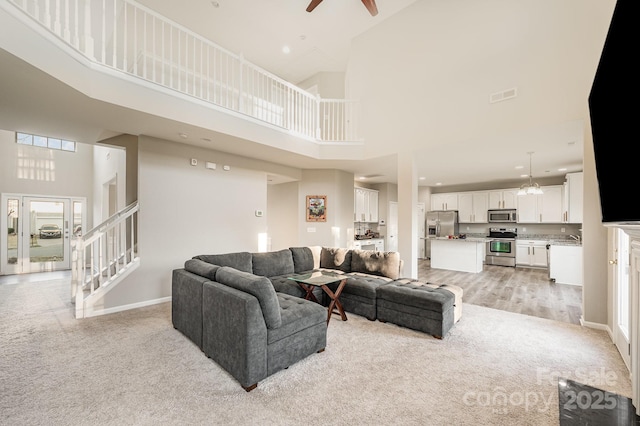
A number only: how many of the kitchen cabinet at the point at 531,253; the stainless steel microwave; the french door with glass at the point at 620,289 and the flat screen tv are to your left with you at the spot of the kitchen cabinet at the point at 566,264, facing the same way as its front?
2

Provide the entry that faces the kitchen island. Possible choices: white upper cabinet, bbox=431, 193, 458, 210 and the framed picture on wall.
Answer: the white upper cabinet

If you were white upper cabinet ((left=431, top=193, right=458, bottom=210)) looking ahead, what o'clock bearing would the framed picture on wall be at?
The framed picture on wall is roughly at 1 o'clock from the white upper cabinet.

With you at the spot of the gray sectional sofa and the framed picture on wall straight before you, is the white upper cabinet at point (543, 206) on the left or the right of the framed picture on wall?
right

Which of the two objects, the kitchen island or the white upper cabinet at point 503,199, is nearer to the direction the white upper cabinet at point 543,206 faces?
the kitchen island

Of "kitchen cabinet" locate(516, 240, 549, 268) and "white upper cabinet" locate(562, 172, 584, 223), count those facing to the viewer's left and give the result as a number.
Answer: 1

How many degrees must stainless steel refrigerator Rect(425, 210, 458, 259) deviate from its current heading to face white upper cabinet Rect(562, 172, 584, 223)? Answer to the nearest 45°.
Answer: approximately 45° to its left

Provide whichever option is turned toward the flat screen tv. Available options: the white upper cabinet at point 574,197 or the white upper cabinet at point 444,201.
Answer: the white upper cabinet at point 444,201

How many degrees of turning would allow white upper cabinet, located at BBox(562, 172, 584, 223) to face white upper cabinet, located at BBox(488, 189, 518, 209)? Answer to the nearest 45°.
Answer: approximately 45° to its right

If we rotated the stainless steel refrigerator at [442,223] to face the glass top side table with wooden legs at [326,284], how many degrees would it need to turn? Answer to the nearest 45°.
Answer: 0° — it already faces it

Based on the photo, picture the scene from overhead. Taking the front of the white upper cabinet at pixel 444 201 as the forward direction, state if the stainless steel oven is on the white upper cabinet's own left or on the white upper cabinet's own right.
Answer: on the white upper cabinet's own left

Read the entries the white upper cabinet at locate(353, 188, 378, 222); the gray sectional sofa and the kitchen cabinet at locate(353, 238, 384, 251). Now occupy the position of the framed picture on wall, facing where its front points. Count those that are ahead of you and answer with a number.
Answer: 1

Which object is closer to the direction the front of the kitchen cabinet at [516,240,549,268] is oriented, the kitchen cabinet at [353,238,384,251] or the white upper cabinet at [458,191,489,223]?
the kitchen cabinet
